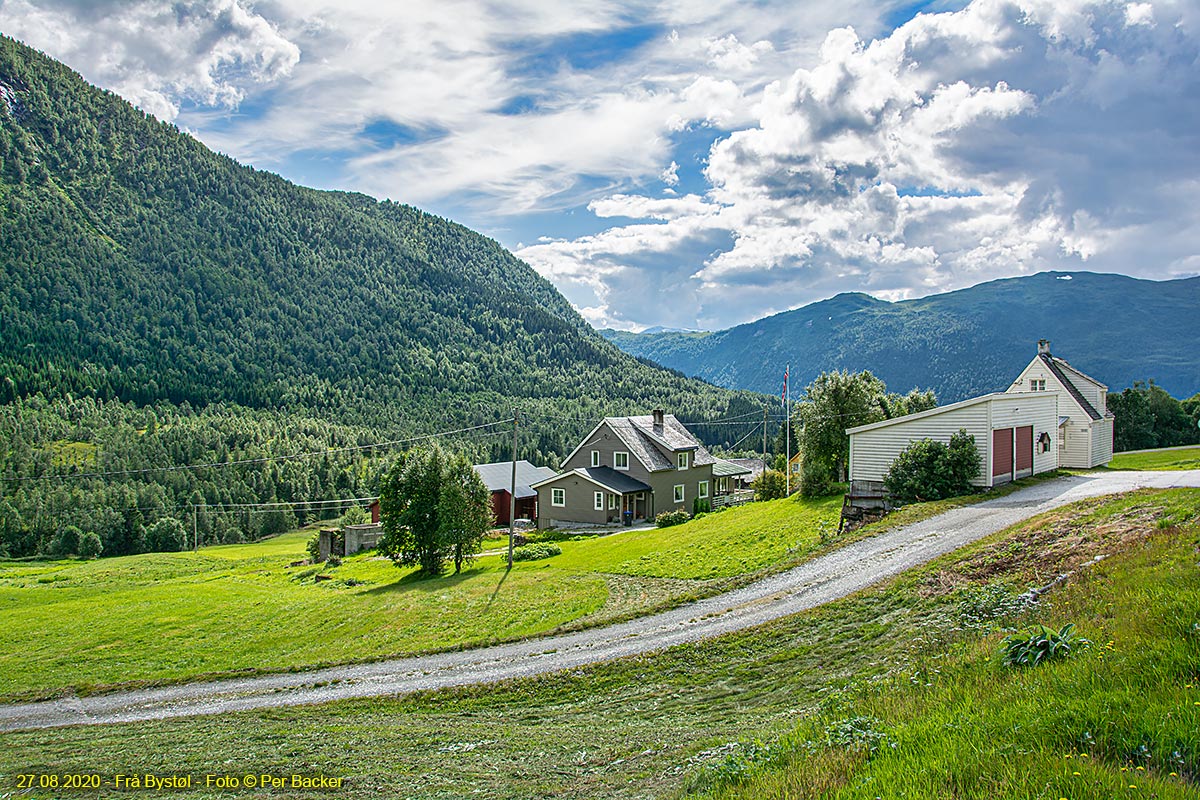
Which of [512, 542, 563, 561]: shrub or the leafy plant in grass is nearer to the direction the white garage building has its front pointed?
the leafy plant in grass

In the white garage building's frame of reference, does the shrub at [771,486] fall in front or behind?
behind

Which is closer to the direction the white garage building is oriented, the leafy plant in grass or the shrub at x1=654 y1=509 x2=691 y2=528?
the leafy plant in grass

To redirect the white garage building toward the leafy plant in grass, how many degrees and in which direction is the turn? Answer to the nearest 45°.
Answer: approximately 45° to its right

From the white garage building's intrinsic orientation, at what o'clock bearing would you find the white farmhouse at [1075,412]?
The white farmhouse is roughly at 8 o'clock from the white garage building.

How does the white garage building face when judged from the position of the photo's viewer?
facing the viewer and to the right of the viewer

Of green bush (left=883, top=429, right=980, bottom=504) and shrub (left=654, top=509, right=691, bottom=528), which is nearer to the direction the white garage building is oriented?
the green bush

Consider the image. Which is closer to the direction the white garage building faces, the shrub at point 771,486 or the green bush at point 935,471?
the green bush
